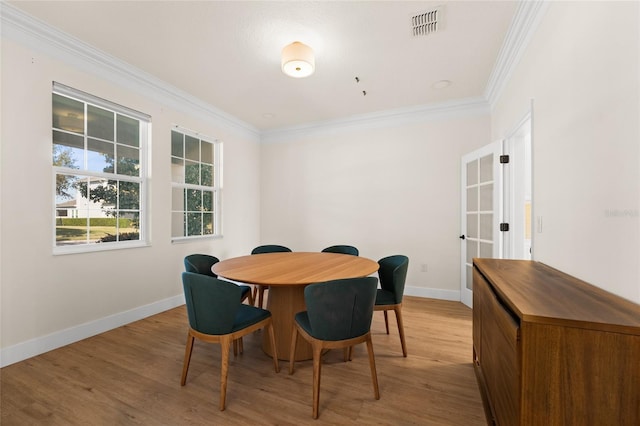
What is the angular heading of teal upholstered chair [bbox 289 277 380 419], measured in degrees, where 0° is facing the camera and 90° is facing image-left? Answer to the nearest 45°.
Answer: approximately 135°

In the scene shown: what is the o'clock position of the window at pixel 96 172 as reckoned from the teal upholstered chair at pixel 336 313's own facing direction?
The window is roughly at 11 o'clock from the teal upholstered chair.

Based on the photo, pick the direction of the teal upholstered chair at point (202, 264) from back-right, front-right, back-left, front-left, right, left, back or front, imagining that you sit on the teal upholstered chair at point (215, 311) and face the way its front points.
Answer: front-left

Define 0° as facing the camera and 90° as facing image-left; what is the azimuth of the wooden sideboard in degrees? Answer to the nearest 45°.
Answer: approximately 90°

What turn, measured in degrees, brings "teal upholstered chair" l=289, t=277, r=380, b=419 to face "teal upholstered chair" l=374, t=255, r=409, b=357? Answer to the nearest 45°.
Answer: approximately 90° to its right

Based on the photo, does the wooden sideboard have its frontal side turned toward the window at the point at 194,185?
yes

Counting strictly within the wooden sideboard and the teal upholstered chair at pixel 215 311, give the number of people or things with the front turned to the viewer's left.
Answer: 1

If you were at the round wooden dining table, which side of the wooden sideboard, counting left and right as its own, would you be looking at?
front

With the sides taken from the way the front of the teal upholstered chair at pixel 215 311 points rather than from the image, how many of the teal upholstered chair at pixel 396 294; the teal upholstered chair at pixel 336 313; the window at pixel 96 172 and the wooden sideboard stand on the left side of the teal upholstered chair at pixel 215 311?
1

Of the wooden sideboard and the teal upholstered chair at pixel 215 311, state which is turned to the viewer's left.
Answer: the wooden sideboard

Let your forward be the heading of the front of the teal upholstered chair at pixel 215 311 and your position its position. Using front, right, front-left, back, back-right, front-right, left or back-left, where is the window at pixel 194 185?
front-left

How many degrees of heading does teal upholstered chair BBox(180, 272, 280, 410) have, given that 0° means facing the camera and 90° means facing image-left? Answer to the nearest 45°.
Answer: approximately 225°
